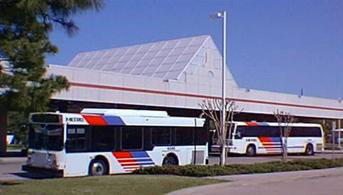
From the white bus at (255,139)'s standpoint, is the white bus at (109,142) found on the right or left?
on its left

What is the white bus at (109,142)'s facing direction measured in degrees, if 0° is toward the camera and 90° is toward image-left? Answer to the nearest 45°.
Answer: approximately 45°

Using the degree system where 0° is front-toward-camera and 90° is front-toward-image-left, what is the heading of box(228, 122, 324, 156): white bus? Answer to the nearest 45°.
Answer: approximately 90°

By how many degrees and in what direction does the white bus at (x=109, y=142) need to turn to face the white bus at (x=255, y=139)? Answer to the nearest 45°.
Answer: approximately 180°

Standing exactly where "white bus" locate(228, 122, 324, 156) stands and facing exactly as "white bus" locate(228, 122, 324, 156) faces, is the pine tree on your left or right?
on your left

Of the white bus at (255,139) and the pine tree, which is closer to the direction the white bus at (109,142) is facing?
the pine tree
